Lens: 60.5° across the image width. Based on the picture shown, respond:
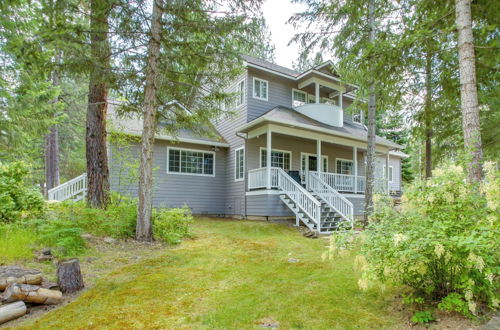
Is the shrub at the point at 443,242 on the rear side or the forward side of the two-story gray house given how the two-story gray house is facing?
on the forward side

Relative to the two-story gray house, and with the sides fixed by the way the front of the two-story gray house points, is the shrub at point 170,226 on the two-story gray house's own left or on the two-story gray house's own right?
on the two-story gray house's own right

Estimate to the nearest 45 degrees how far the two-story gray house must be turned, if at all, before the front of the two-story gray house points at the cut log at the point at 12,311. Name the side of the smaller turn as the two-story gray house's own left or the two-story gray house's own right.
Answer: approximately 45° to the two-story gray house's own right

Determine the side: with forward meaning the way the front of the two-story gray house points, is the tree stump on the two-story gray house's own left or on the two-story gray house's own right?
on the two-story gray house's own right

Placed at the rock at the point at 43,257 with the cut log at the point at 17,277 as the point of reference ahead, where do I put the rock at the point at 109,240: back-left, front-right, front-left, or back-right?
back-left

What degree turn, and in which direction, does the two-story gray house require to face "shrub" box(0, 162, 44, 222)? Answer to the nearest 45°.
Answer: approximately 90° to its right

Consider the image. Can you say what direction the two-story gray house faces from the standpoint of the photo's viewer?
facing the viewer and to the right of the viewer

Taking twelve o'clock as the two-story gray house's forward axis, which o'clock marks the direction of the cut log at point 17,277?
The cut log is roughly at 2 o'clock from the two-story gray house.

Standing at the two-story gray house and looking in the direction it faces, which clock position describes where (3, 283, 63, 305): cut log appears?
The cut log is roughly at 2 o'clock from the two-story gray house.
